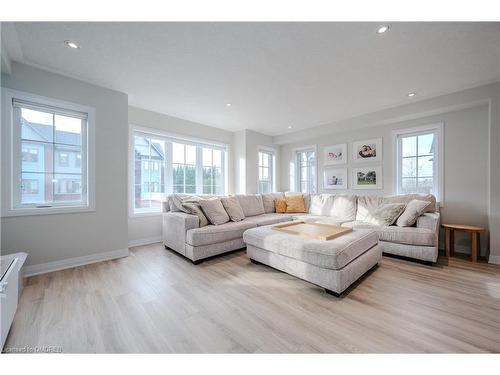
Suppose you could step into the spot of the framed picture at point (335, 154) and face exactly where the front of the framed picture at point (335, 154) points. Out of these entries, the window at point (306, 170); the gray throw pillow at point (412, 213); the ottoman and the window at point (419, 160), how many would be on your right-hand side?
1

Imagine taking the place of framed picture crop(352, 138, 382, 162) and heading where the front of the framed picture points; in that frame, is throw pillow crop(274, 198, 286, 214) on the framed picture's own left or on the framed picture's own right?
on the framed picture's own right

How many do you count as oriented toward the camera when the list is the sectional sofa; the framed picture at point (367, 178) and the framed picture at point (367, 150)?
3

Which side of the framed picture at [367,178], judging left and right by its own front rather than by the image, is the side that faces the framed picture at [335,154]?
right

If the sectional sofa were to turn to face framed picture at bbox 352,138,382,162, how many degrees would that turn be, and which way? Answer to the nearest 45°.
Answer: approximately 135° to its left

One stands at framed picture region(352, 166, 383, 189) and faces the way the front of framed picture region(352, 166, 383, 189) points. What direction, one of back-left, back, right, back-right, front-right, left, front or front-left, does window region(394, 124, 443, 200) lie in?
left

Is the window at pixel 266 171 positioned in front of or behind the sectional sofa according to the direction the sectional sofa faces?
behind

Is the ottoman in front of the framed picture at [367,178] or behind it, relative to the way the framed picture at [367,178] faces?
in front

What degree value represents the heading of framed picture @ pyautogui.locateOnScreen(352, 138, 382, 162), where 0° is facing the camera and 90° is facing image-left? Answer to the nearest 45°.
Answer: approximately 0°

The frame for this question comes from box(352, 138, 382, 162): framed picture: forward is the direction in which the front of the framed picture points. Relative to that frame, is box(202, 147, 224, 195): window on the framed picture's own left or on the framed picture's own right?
on the framed picture's own right

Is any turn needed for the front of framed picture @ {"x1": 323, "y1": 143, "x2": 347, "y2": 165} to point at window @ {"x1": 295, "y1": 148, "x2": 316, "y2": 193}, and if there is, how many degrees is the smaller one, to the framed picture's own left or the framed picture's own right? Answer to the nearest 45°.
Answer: approximately 90° to the framed picture's own right

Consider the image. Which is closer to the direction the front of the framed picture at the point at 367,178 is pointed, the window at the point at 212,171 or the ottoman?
the ottoman

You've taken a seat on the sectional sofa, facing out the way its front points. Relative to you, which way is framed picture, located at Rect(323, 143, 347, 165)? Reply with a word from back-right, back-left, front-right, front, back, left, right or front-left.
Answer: back

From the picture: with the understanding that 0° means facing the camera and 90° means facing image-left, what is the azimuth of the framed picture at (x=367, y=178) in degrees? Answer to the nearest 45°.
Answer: approximately 0°
